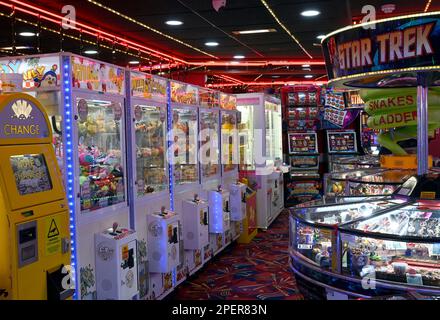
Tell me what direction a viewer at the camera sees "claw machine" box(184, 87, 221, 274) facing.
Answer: facing the viewer and to the right of the viewer

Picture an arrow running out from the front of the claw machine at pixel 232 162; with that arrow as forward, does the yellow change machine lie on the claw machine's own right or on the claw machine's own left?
on the claw machine's own right

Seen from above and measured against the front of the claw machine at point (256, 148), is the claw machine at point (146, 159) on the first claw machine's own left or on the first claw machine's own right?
on the first claw machine's own right

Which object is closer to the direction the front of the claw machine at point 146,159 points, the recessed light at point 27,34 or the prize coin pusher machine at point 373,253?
the prize coin pusher machine

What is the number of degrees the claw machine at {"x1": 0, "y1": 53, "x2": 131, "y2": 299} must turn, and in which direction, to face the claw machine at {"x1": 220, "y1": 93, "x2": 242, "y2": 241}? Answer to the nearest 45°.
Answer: approximately 90° to its left

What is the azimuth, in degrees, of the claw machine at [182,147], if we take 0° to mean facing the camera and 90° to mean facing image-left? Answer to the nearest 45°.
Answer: approximately 315°

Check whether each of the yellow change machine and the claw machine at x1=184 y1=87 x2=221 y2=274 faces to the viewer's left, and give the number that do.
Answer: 0

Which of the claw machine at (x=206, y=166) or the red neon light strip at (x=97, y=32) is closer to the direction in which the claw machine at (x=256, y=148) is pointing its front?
the claw machine
